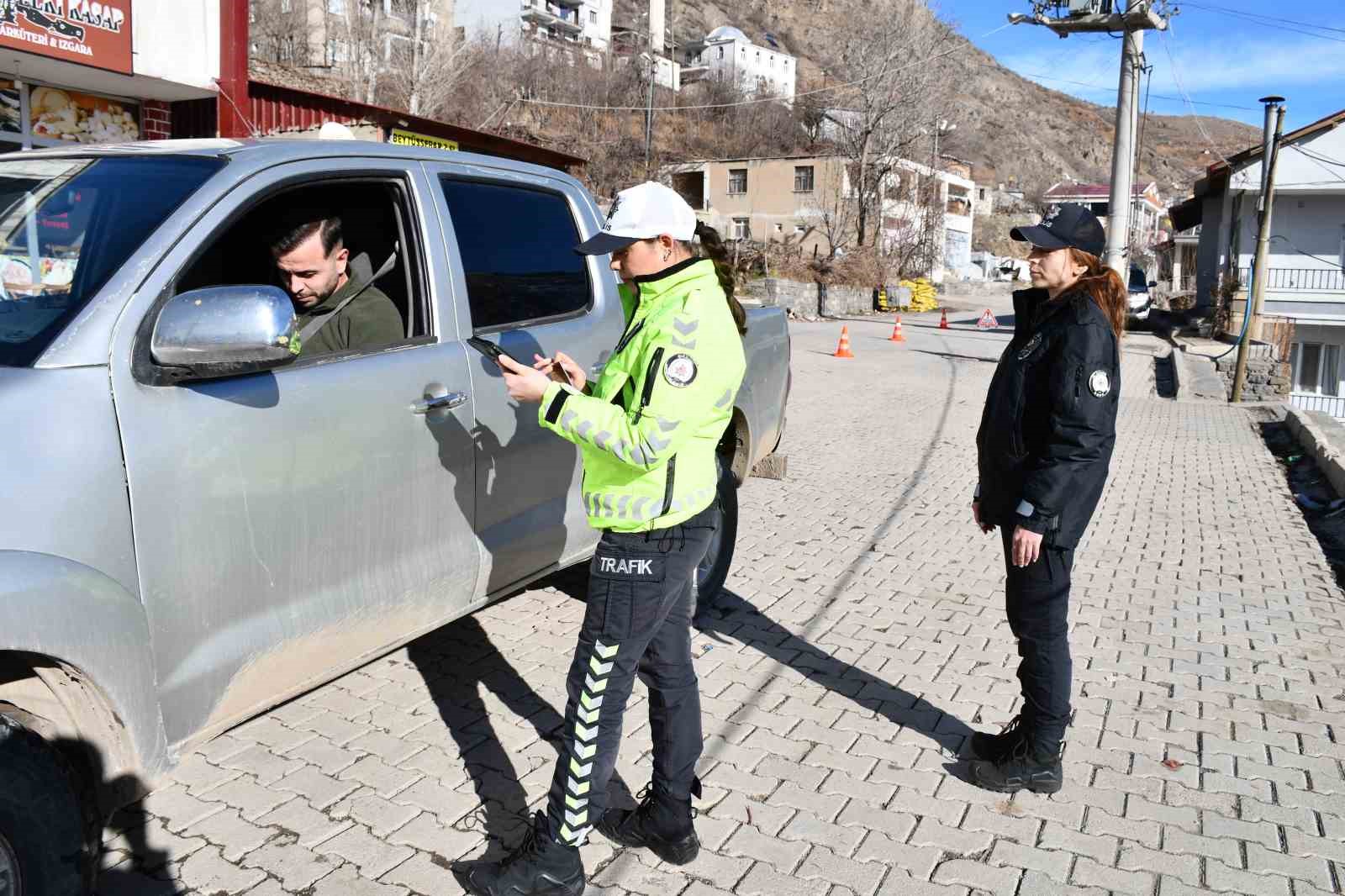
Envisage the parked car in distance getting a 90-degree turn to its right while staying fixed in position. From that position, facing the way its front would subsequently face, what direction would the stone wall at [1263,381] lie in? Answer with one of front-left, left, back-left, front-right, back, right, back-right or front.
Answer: left

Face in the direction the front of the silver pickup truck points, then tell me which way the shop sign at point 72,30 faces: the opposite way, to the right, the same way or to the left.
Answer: to the left

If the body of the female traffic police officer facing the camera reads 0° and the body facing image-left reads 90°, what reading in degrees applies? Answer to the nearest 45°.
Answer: approximately 90°

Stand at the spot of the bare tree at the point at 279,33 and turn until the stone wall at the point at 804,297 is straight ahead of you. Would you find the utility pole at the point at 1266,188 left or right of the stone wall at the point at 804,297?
right

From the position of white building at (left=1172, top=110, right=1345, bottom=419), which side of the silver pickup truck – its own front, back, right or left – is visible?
back

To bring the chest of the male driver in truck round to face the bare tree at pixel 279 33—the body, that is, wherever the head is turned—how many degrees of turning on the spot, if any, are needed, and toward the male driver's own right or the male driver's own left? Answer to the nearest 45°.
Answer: approximately 135° to the male driver's own right

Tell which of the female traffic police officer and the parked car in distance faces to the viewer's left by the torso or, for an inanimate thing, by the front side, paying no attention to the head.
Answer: the female traffic police officer

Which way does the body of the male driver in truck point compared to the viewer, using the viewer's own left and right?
facing the viewer and to the left of the viewer

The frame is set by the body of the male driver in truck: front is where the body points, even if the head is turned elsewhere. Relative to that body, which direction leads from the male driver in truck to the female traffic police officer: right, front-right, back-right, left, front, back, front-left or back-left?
left

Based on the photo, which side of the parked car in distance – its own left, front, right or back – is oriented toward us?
front

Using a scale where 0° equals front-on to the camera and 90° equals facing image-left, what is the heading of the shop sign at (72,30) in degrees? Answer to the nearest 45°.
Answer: approximately 315°

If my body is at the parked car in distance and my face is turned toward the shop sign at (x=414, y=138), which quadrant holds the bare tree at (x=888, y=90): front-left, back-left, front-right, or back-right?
back-right

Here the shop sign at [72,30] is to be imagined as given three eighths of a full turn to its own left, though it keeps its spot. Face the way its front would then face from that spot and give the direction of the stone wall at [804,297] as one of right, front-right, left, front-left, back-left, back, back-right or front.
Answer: front-right

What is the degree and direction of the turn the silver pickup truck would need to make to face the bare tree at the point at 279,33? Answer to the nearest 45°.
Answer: approximately 135° to its right
